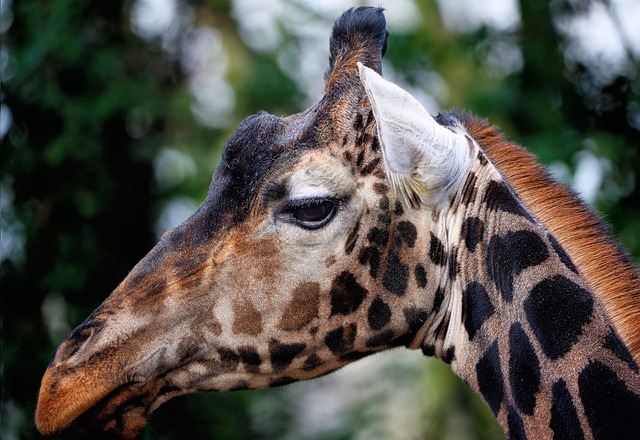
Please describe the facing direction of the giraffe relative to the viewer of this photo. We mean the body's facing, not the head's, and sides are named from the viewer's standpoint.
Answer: facing to the left of the viewer
